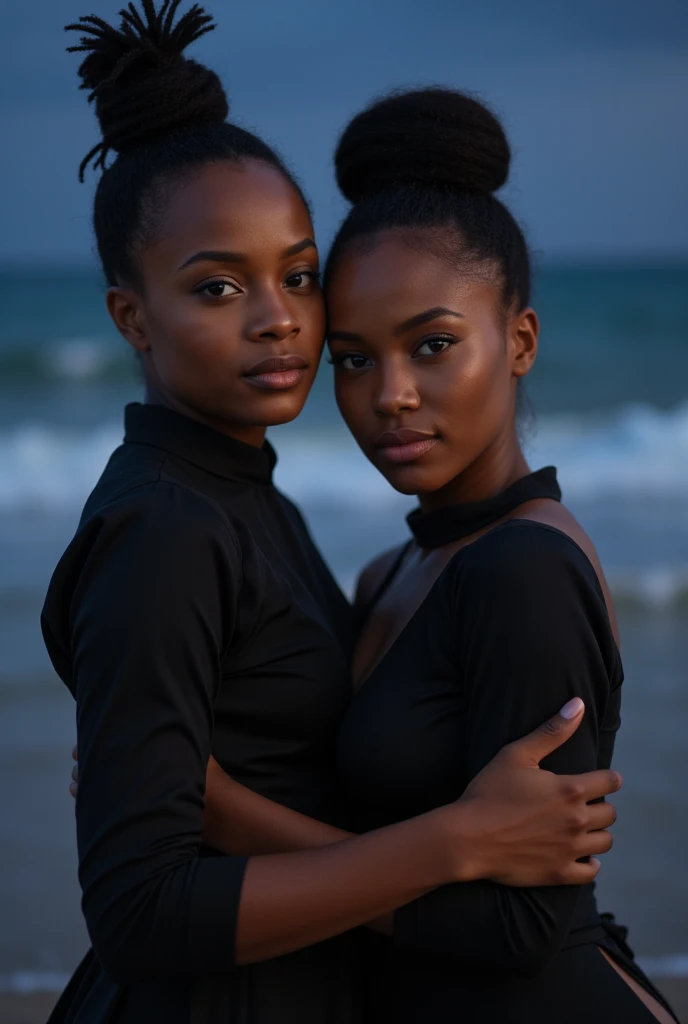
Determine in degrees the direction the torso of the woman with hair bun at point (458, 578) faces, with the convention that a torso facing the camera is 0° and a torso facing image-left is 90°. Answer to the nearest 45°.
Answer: approximately 45°
